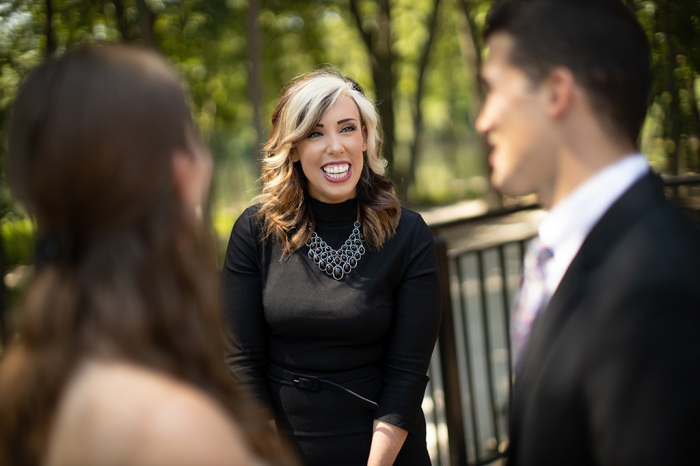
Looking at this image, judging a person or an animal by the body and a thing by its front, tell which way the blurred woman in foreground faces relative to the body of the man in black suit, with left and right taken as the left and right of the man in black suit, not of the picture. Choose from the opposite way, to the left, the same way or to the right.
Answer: to the right

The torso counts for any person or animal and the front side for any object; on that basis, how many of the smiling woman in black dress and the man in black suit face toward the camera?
1

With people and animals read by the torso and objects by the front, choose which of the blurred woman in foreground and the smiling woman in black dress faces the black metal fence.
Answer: the blurred woman in foreground

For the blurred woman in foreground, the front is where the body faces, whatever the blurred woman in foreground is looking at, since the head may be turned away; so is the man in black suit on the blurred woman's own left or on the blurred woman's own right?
on the blurred woman's own right

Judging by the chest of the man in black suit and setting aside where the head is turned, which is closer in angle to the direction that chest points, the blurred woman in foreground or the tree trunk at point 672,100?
the blurred woman in foreground

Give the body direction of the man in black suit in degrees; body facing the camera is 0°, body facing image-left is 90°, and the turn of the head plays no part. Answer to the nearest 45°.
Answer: approximately 90°

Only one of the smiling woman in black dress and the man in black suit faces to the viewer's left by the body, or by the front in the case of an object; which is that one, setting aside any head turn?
the man in black suit

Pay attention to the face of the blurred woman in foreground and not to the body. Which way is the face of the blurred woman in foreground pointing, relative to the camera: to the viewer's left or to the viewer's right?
to the viewer's right

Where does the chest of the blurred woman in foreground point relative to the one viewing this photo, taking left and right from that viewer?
facing away from the viewer and to the right of the viewer

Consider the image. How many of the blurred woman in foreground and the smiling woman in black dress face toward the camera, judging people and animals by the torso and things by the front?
1

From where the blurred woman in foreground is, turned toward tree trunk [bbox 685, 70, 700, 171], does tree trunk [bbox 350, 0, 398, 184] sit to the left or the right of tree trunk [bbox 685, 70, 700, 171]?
left

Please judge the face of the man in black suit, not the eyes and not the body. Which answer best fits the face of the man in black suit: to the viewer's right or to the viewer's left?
to the viewer's left

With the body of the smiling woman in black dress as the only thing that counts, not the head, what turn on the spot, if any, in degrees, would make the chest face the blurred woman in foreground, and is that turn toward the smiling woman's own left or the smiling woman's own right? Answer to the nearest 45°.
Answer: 0° — they already face them

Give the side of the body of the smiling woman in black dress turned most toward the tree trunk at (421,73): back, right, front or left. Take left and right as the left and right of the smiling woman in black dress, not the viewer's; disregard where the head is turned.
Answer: back
